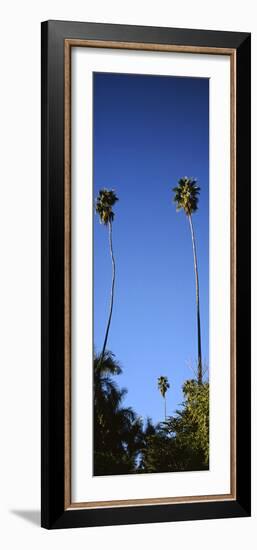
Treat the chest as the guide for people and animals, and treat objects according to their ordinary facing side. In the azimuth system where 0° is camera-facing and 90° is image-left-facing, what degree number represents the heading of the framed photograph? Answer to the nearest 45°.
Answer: approximately 315°
